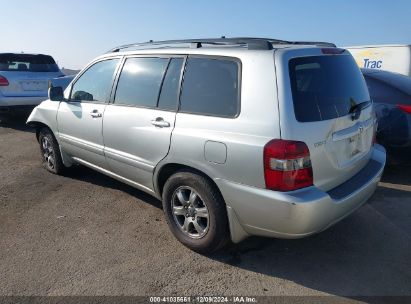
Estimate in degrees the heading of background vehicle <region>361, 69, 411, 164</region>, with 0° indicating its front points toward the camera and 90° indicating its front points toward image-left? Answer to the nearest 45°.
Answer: approximately 135°

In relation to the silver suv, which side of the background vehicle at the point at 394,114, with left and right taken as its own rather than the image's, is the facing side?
left

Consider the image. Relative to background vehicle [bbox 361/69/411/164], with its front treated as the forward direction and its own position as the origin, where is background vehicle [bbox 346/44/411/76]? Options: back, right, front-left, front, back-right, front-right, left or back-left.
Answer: front-right

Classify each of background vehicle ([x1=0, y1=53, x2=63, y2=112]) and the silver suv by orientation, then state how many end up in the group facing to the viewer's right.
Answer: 0

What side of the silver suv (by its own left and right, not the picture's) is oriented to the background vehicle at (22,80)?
front

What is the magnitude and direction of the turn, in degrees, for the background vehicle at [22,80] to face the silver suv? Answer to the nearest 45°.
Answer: approximately 180°

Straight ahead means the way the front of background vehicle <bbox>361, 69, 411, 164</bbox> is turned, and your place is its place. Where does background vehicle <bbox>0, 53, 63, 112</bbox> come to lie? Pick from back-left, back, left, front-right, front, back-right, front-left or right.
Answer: front-left

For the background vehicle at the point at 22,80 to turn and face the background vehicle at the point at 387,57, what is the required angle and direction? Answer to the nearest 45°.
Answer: approximately 90° to its right

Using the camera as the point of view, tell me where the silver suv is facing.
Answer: facing away from the viewer and to the left of the viewer

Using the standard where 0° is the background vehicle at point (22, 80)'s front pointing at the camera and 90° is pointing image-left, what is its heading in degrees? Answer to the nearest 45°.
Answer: approximately 180°
